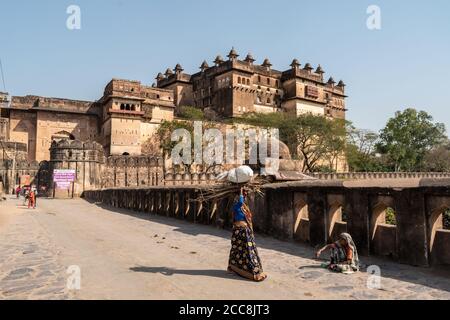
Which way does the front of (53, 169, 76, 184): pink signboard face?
toward the camera

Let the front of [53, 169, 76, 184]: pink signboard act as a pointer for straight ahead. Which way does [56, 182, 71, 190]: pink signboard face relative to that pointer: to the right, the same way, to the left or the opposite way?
the same way

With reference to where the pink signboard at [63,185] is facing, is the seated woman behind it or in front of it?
in front

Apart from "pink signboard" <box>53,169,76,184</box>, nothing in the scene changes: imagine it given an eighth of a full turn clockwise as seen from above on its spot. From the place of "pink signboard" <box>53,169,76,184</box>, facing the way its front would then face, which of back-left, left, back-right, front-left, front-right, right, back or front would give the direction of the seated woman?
front-left

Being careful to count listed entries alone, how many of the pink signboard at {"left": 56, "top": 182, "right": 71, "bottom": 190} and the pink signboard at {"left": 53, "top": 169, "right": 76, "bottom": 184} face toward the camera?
2

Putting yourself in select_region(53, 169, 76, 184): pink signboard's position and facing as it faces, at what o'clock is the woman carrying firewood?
The woman carrying firewood is roughly at 12 o'clock from the pink signboard.

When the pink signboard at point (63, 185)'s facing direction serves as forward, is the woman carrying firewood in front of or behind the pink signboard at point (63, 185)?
in front
